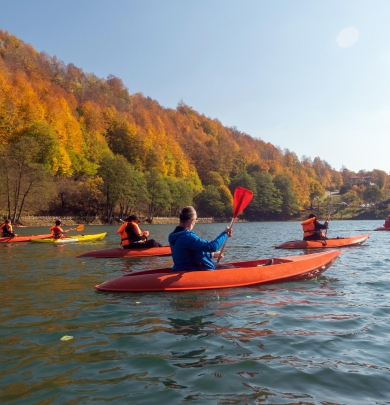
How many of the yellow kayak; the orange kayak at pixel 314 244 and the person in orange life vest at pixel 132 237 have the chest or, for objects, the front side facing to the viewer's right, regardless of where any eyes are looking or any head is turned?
3

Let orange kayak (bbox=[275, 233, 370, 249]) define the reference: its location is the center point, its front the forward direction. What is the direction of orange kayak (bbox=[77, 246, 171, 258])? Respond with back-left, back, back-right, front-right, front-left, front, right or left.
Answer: back-right

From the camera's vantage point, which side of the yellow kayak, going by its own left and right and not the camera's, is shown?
right

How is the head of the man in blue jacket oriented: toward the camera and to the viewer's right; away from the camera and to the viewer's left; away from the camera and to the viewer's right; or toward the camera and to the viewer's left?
away from the camera and to the viewer's right

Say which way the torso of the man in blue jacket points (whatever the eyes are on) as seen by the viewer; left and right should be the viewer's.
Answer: facing away from the viewer and to the right of the viewer

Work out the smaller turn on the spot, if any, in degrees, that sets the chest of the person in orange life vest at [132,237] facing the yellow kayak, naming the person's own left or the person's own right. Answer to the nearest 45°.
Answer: approximately 135° to the person's own left

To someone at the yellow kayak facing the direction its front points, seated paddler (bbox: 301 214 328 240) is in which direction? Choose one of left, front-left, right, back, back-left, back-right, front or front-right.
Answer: front-right

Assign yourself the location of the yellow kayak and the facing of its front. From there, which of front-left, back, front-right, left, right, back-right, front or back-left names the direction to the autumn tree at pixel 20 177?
left

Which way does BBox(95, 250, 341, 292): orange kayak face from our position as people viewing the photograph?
facing to the right of the viewer

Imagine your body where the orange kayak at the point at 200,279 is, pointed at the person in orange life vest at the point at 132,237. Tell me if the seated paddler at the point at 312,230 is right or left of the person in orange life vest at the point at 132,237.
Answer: right

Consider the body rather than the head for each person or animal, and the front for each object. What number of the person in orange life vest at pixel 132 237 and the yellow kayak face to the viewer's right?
2

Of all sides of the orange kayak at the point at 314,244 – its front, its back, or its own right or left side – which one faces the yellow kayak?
back

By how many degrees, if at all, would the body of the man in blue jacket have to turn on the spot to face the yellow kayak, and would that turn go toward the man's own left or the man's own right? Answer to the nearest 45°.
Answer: approximately 90° to the man's own left

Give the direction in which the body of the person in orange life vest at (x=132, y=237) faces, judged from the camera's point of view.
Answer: to the viewer's right
